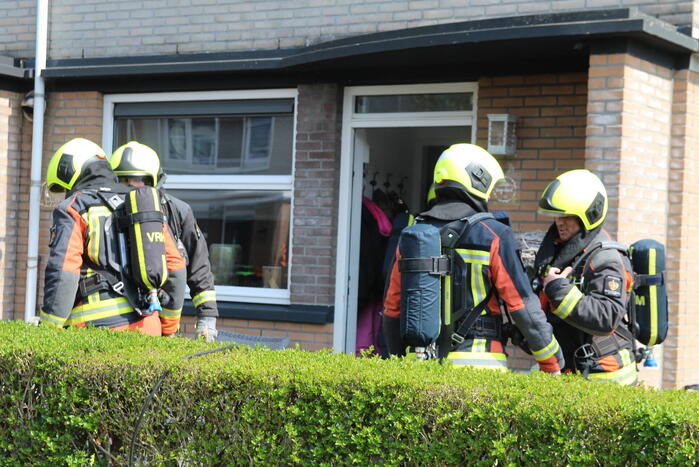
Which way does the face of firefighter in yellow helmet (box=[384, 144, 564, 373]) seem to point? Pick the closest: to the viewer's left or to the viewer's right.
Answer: to the viewer's right

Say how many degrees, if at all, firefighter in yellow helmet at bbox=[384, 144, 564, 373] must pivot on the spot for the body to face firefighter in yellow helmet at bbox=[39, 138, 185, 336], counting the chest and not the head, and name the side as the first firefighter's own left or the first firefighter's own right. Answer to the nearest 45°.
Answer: approximately 135° to the first firefighter's own left

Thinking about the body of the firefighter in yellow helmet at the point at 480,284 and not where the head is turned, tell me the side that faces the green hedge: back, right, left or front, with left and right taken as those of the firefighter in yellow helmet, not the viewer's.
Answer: back

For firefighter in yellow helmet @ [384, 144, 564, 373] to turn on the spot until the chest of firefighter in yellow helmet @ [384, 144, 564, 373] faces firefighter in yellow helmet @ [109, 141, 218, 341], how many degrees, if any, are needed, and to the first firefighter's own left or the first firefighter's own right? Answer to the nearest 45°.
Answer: approximately 90° to the first firefighter's own left

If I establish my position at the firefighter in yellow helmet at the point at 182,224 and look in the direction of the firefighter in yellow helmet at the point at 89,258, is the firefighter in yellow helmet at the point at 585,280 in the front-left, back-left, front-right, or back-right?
back-left

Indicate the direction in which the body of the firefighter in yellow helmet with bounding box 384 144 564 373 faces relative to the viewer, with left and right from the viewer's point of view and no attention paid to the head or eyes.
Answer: facing away from the viewer and to the right of the viewer
